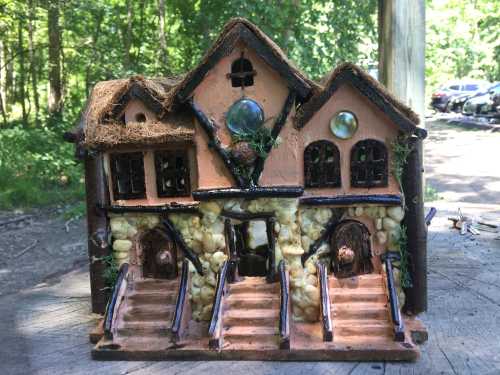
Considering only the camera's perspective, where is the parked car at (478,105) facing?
facing the viewer and to the left of the viewer

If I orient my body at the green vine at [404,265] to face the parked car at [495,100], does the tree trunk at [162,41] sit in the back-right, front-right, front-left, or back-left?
front-left

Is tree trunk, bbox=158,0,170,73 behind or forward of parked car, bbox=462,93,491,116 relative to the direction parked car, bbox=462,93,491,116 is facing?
forward

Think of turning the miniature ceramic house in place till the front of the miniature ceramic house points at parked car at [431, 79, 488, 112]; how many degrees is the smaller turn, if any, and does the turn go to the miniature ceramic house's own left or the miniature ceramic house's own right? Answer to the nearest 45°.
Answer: approximately 135° to the miniature ceramic house's own left

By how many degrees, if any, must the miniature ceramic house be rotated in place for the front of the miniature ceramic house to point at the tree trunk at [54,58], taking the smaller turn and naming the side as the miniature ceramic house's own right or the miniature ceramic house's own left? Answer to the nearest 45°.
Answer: approximately 135° to the miniature ceramic house's own right

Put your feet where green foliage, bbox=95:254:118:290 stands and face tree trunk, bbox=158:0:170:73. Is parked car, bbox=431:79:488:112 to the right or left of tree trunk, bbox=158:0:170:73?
right

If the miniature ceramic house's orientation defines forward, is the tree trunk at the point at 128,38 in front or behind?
behind

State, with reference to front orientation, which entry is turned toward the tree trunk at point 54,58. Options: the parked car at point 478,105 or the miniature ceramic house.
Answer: the parked car

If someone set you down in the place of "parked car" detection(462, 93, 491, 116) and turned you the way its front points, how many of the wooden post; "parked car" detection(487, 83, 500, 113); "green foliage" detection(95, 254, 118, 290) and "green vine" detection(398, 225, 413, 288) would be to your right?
0

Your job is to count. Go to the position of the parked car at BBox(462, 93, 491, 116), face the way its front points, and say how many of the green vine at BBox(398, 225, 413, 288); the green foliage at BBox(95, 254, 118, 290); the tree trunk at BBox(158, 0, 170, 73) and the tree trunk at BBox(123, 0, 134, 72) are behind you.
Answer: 0

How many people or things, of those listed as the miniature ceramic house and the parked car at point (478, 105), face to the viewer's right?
0

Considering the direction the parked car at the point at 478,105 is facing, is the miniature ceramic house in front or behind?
in front

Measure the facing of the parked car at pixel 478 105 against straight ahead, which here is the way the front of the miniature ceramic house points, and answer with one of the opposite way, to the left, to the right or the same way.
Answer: to the right
